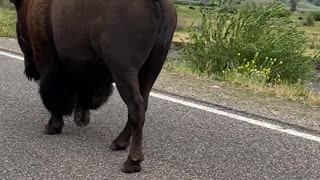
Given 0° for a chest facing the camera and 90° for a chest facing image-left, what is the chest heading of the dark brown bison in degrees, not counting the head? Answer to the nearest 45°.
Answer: approximately 135°

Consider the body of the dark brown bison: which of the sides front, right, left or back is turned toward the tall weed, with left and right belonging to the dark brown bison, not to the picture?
right
